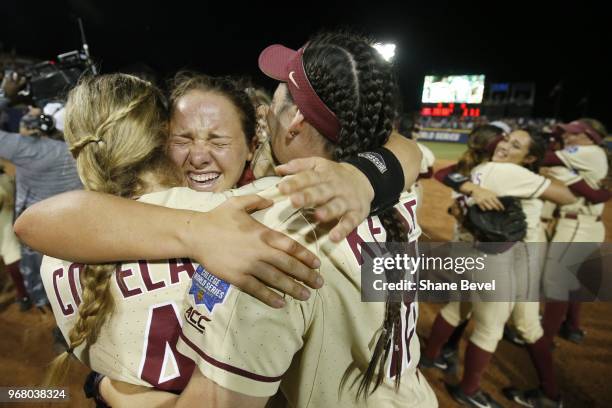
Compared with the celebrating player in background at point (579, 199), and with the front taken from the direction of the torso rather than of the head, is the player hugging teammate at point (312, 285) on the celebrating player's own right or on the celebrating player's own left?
on the celebrating player's own left

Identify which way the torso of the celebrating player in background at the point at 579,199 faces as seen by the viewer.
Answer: to the viewer's left

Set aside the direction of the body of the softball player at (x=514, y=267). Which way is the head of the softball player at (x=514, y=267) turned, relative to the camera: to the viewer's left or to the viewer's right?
to the viewer's left

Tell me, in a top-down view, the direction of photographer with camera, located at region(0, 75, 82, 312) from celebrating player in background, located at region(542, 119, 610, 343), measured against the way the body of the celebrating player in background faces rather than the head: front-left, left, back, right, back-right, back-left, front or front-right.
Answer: front-left
